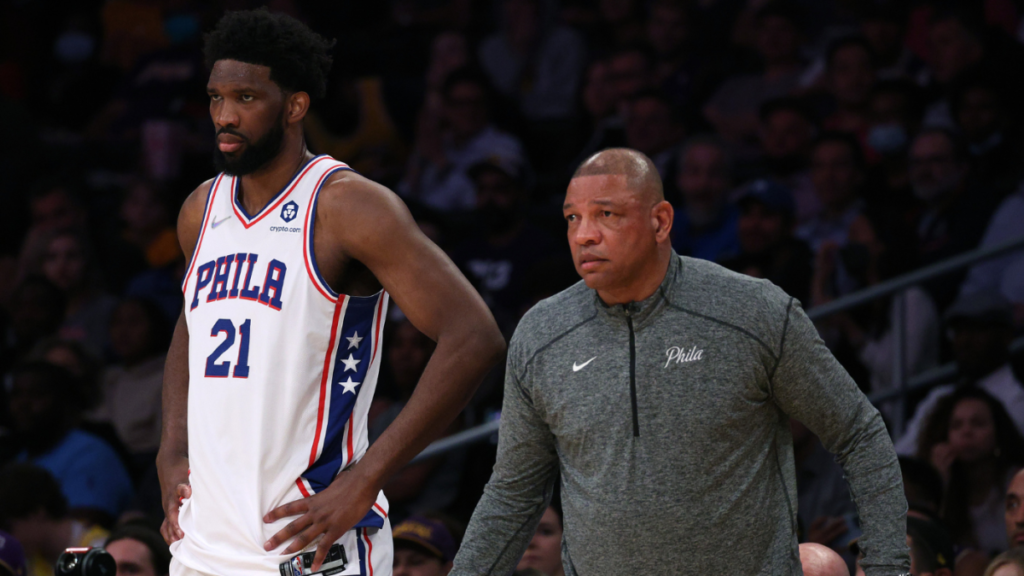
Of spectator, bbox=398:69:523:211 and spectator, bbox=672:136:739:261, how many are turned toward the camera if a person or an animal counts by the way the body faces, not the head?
2

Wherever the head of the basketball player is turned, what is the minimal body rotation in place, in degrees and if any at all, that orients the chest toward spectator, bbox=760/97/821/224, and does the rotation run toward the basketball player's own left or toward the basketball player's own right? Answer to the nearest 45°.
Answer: approximately 180°

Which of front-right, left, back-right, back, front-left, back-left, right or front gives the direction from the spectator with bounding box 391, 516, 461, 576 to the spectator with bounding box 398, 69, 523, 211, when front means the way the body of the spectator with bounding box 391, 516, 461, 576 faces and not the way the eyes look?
back-right

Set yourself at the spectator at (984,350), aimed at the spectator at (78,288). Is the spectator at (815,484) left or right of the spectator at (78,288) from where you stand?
left

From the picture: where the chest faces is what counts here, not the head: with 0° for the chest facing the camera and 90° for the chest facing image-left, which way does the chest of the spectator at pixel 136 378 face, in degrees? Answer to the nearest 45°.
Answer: approximately 45°

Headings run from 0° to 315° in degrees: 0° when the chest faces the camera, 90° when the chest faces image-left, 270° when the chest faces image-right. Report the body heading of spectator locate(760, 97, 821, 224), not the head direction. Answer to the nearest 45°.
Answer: approximately 45°

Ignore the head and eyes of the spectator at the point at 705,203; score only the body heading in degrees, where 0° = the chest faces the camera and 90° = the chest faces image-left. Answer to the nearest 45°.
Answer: approximately 0°

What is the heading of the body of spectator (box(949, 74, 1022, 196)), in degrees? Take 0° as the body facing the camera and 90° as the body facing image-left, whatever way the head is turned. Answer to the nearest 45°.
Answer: approximately 45°
